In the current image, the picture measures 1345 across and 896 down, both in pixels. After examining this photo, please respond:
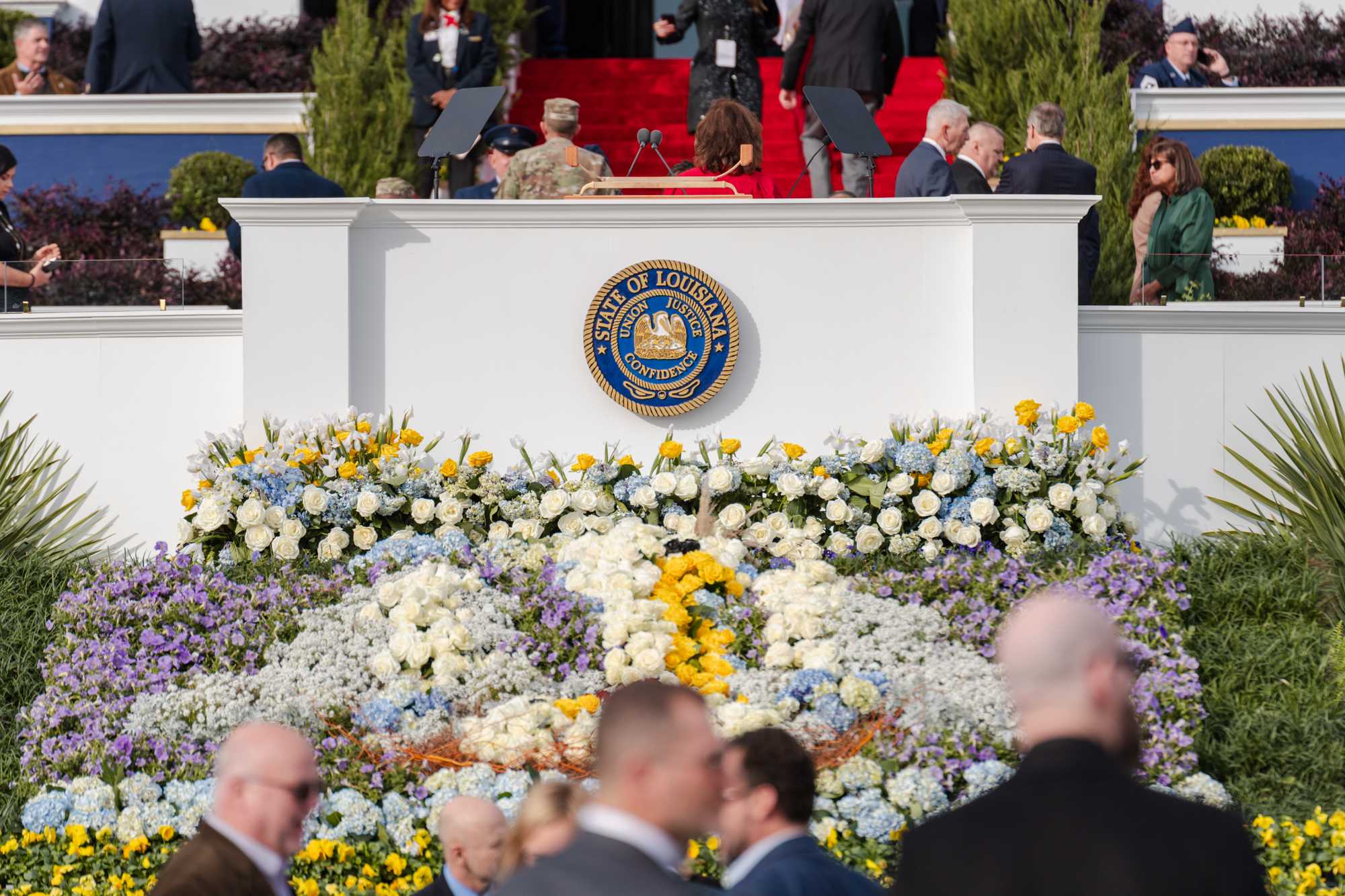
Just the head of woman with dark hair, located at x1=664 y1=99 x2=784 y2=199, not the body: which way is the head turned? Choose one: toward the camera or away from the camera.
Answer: away from the camera

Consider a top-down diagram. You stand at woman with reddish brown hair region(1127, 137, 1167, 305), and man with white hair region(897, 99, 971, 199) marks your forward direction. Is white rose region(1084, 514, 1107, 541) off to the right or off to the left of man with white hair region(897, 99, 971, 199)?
left

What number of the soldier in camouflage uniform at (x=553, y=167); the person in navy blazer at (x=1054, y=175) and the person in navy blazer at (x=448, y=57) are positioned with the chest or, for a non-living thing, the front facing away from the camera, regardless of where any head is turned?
2

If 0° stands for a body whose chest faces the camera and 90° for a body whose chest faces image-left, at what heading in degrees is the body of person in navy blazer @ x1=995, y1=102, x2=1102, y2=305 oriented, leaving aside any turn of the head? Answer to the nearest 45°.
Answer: approximately 180°

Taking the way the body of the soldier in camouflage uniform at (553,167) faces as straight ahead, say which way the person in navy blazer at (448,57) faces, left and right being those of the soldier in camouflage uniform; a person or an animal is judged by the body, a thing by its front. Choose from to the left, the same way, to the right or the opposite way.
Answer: the opposite way

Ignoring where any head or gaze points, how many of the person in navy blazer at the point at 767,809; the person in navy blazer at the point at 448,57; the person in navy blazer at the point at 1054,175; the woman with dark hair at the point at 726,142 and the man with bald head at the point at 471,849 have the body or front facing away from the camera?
2

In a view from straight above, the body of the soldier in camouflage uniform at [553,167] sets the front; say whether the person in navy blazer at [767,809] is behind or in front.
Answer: behind

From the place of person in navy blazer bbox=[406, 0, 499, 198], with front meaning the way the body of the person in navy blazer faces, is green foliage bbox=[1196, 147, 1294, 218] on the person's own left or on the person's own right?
on the person's own left

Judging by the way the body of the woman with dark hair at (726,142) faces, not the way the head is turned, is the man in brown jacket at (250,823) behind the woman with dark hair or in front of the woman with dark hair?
behind

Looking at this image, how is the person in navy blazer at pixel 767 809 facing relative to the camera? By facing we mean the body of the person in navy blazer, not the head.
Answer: to the viewer's left

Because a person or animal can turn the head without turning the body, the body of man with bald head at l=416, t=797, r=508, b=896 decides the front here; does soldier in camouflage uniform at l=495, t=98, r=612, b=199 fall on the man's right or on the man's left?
on the man's left
